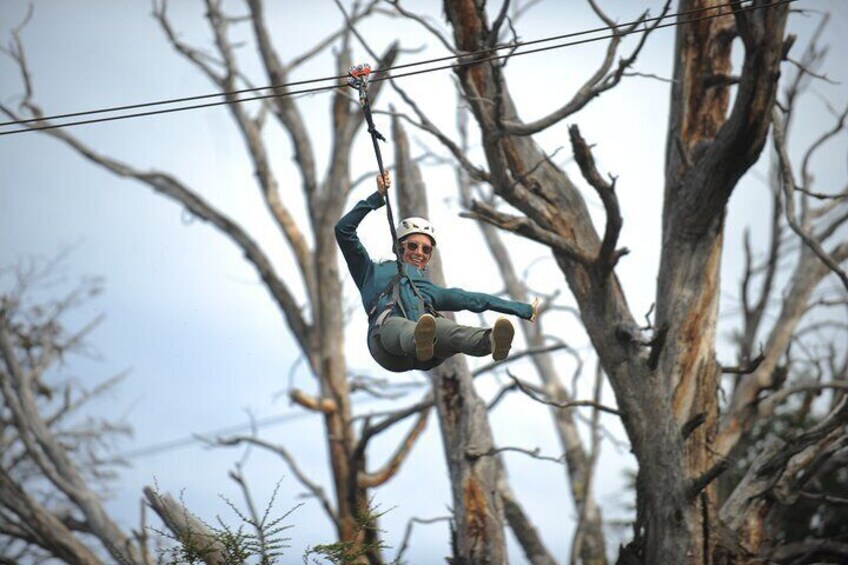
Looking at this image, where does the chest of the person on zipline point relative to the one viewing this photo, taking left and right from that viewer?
facing the viewer and to the right of the viewer

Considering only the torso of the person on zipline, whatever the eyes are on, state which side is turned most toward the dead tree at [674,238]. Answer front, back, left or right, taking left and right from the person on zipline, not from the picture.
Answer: left
